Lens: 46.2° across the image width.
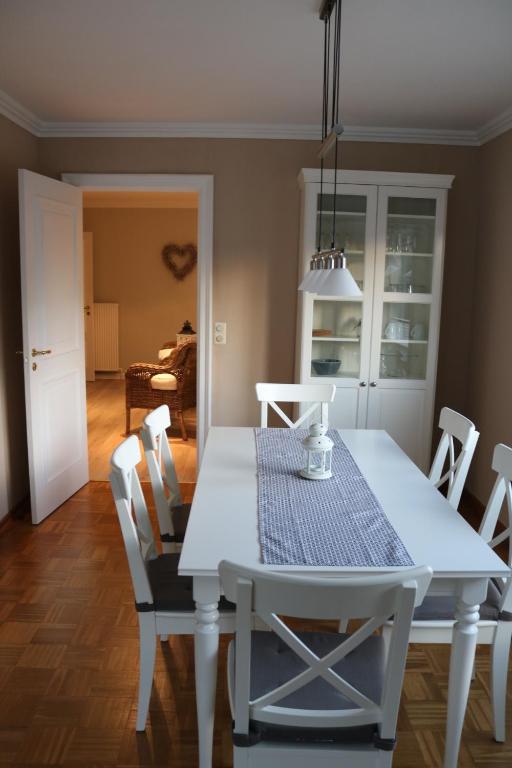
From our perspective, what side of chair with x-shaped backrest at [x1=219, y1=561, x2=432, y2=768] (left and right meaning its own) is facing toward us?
back

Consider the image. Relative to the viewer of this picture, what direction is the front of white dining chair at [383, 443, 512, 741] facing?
facing to the left of the viewer

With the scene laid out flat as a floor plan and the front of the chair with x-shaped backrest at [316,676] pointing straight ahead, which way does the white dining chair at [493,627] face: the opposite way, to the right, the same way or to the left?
to the left

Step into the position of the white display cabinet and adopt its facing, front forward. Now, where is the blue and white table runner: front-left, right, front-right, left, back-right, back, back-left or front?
front

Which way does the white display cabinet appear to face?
toward the camera

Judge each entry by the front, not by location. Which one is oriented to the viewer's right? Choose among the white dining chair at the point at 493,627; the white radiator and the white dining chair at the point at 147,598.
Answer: the white dining chair at the point at 147,598

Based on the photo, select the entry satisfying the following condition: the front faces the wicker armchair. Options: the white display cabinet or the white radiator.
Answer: the white radiator

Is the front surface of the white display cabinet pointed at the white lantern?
yes

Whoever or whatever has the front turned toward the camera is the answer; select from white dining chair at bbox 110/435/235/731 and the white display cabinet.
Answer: the white display cabinet

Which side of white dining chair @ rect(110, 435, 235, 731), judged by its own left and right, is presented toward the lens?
right

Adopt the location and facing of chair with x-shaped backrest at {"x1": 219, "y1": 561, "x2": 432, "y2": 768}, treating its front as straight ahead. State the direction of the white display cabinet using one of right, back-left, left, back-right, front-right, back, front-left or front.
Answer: front

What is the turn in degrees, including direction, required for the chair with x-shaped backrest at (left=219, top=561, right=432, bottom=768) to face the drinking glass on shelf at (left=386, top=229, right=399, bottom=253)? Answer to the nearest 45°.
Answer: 0° — it already faces it

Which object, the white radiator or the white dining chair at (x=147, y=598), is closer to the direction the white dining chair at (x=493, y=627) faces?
the white dining chair

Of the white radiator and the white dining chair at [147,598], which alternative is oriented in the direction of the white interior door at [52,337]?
the white radiator

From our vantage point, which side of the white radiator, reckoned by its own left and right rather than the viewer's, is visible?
front

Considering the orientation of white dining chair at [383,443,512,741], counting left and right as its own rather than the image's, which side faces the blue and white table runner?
front

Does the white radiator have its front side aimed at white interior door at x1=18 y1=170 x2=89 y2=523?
yes

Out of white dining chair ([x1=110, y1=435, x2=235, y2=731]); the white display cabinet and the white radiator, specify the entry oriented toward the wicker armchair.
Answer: the white radiator
